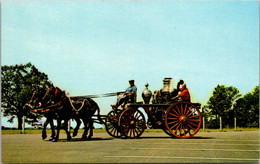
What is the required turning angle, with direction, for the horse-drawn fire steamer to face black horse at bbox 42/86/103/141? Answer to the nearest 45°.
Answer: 0° — it already faces it

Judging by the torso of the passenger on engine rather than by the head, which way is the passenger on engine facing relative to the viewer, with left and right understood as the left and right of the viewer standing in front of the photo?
facing to the left of the viewer

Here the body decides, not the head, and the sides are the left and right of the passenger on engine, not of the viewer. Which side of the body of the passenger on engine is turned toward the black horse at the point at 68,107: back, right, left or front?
front

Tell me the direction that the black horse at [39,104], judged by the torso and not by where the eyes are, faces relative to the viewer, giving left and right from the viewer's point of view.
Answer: facing to the left of the viewer

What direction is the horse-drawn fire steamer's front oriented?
to the viewer's left

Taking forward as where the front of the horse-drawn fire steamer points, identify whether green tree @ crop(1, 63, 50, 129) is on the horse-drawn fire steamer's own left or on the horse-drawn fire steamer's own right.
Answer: on the horse-drawn fire steamer's own right

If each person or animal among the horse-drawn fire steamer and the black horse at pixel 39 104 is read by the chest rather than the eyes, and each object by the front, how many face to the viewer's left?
2

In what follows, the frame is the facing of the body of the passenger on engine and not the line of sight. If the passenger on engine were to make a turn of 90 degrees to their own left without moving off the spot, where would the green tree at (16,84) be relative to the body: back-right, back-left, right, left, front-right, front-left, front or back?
back-right

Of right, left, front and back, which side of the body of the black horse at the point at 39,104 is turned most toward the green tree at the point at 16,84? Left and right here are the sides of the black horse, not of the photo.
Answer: right

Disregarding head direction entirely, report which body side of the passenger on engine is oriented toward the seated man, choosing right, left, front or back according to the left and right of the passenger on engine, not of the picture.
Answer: front
